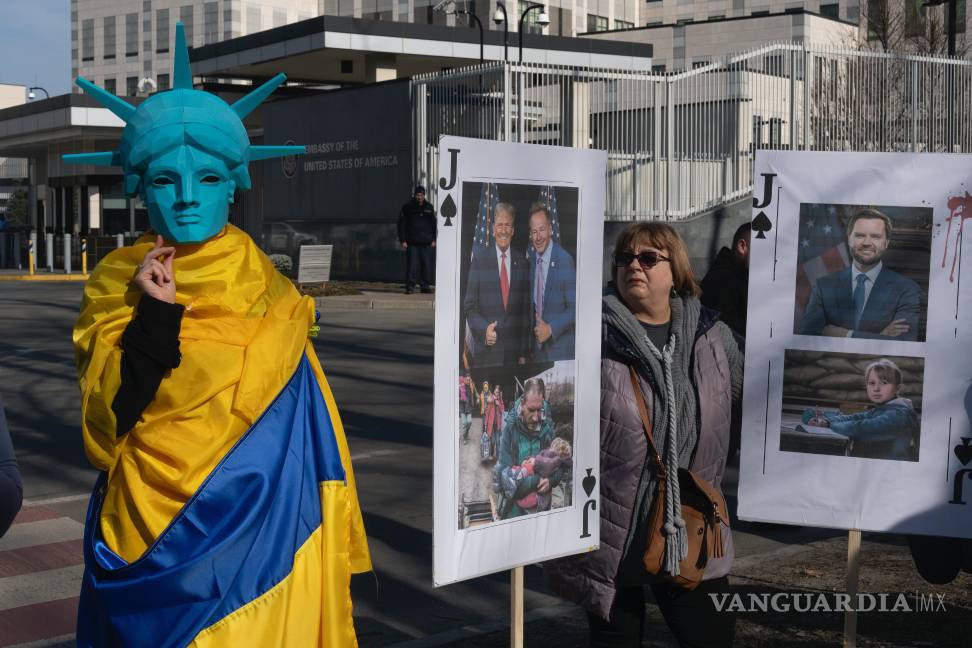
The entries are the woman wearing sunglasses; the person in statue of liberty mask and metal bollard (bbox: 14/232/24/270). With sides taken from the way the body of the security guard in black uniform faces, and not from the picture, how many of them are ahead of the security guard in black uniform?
2

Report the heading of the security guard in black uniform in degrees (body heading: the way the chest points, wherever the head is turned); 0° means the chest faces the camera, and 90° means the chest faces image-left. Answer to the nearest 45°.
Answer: approximately 0°

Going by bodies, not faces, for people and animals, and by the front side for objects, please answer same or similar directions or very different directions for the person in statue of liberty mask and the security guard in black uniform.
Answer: same or similar directions

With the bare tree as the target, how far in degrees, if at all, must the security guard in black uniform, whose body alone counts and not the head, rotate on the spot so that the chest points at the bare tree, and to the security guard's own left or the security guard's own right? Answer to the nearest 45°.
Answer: approximately 135° to the security guard's own left

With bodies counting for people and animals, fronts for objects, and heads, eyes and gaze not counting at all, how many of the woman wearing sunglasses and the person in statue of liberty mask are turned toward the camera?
2

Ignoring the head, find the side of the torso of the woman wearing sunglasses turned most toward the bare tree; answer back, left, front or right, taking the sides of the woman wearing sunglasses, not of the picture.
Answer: back

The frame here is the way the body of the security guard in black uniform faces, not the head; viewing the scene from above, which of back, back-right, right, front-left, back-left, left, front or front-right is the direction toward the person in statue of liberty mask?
front

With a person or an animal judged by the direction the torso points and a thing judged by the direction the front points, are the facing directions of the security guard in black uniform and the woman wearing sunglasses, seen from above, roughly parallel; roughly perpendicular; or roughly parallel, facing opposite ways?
roughly parallel

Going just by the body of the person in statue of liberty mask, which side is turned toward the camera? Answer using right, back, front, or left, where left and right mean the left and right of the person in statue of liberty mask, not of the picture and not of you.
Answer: front

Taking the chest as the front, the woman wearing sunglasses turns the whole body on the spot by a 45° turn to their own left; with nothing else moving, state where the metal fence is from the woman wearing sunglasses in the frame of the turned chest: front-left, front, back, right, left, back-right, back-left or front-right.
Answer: back-left

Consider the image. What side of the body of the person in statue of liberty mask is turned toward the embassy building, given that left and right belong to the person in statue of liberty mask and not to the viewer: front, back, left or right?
back

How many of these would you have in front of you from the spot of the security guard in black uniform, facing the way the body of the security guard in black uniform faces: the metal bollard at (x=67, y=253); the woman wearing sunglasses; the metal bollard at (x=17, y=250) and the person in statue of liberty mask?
2

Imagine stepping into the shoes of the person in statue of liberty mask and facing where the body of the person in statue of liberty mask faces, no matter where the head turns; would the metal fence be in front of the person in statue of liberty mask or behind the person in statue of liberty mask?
behind

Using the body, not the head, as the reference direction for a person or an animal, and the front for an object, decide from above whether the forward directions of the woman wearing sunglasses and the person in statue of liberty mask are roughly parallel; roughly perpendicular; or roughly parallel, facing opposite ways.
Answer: roughly parallel

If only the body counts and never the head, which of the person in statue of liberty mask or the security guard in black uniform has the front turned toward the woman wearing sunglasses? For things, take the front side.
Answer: the security guard in black uniform

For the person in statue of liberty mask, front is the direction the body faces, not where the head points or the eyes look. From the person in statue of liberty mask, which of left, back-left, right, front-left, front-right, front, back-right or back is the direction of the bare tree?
back-left

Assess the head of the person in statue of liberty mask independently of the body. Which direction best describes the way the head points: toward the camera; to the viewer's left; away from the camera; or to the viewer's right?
toward the camera

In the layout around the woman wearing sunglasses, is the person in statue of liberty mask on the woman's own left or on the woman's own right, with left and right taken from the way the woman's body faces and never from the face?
on the woman's own right

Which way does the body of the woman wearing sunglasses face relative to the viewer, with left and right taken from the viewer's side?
facing the viewer
